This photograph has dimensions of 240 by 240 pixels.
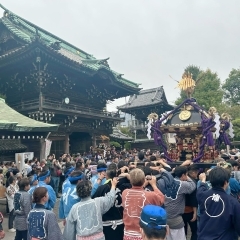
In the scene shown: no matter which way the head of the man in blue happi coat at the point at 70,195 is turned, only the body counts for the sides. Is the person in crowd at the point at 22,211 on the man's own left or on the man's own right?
on the man's own left

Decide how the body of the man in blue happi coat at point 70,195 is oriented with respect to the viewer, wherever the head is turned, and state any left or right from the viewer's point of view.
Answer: facing away from the viewer and to the right of the viewer

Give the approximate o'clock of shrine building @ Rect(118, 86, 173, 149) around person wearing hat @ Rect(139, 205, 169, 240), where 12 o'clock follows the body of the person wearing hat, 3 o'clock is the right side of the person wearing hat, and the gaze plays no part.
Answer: The shrine building is roughly at 12 o'clock from the person wearing hat.

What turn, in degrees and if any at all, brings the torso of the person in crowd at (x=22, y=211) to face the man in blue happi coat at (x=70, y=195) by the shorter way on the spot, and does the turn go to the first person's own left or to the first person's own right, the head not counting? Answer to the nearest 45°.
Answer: approximately 90° to the first person's own right

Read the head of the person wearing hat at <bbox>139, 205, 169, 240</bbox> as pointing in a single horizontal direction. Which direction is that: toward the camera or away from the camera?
away from the camera

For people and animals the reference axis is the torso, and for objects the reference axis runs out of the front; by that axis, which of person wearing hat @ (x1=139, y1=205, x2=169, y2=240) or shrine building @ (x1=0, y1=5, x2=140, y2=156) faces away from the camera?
the person wearing hat

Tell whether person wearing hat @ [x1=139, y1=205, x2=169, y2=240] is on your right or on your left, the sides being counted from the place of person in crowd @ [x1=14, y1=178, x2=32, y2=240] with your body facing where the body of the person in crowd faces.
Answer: on your right

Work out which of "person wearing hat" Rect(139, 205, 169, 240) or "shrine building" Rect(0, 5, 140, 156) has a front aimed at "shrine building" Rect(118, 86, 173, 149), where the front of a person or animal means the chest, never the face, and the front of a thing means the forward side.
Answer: the person wearing hat

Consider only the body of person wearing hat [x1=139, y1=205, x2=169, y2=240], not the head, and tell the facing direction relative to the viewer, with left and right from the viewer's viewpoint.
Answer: facing away from the viewer

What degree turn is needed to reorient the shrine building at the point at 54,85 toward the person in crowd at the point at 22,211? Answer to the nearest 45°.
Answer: approximately 45° to its right

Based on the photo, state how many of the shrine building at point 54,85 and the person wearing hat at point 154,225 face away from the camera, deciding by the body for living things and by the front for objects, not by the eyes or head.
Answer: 1

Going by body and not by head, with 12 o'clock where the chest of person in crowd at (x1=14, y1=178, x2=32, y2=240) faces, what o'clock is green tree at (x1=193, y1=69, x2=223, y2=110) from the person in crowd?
The green tree is roughly at 12 o'clock from the person in crowd.
